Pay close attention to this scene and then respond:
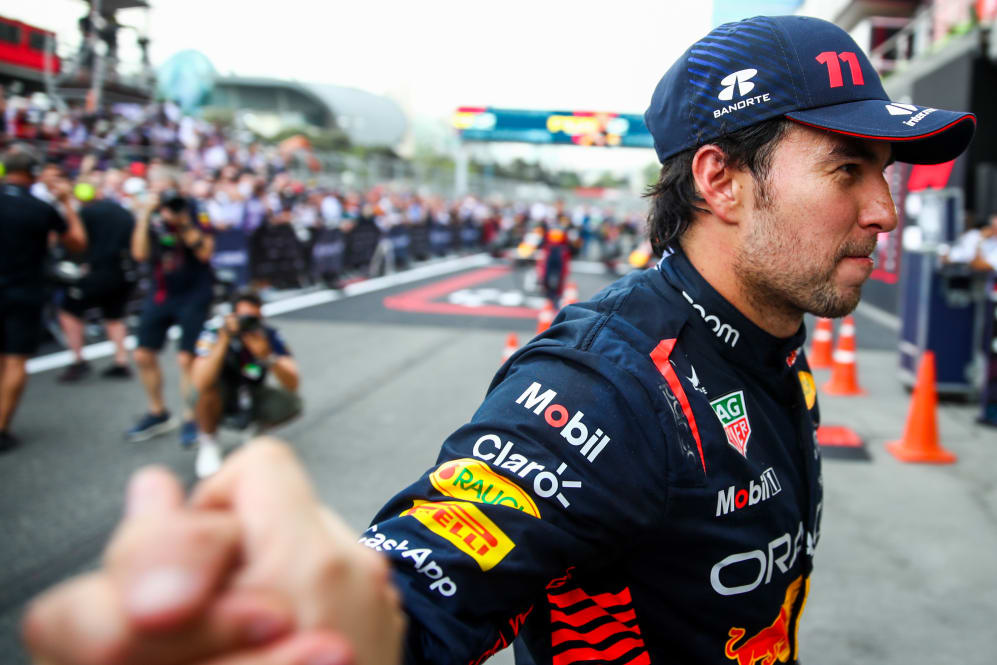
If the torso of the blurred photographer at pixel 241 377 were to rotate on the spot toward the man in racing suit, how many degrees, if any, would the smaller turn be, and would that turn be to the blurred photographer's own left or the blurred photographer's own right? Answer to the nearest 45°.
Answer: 0° — they already face them

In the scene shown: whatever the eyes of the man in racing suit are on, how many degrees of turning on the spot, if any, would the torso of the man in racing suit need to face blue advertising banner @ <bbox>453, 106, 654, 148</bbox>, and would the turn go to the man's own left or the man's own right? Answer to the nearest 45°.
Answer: approximately 135° to the man's own left

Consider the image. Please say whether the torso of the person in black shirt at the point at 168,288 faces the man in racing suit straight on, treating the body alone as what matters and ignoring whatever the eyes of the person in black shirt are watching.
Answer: yes

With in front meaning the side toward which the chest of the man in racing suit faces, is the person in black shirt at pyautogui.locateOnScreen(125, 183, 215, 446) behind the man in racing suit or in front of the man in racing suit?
behind

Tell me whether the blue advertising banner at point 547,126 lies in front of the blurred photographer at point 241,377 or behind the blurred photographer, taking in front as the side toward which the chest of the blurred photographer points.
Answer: behind

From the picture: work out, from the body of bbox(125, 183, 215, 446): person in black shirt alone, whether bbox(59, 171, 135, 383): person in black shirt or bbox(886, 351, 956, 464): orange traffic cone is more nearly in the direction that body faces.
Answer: the orange traffic cone

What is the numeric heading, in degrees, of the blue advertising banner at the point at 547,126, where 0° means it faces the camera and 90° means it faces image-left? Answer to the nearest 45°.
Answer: approximately 0°

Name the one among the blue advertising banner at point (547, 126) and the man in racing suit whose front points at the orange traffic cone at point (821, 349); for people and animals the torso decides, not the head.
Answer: the blue advertising banner

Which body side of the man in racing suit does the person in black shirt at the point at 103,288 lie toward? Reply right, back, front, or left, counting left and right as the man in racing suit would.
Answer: back

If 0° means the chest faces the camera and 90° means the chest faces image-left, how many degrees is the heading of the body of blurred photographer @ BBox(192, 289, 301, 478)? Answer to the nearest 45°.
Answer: approximately 0°
